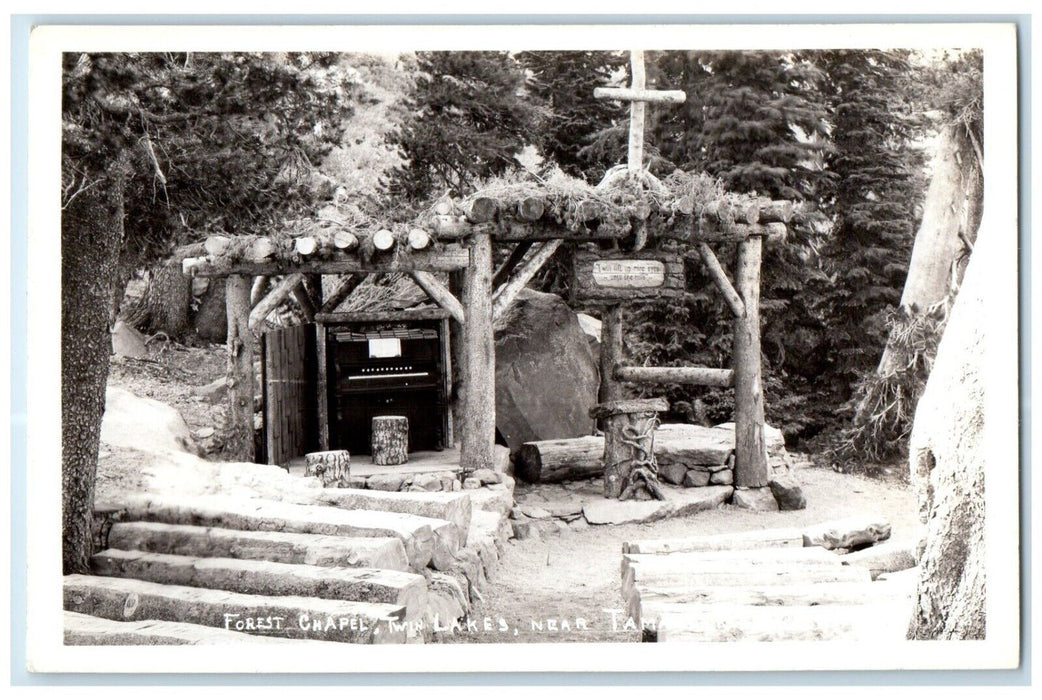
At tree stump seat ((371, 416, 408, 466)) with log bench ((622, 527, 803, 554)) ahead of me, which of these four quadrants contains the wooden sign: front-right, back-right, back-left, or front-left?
front-left

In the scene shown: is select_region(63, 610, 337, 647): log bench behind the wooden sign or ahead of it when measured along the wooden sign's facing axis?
ahead

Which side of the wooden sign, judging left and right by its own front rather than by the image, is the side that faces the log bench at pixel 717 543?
front

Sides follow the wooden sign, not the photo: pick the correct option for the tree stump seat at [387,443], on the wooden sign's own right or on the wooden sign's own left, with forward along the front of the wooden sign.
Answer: on the wooden sign's own right

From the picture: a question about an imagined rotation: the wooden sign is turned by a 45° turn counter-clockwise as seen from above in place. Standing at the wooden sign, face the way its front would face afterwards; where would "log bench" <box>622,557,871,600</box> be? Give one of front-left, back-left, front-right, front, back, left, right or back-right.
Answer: front-right

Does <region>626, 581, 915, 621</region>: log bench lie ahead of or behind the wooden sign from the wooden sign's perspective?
ahead

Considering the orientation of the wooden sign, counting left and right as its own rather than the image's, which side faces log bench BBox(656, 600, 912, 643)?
front

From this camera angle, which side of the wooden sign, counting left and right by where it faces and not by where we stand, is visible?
front

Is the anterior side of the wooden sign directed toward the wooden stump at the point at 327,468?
no
